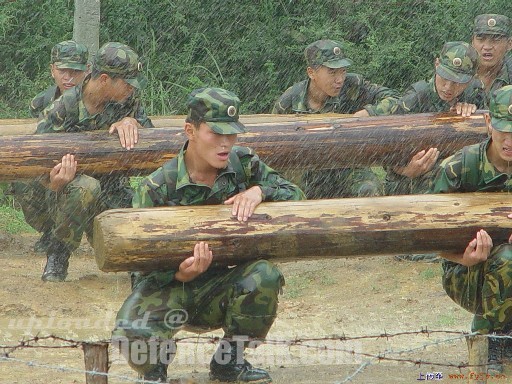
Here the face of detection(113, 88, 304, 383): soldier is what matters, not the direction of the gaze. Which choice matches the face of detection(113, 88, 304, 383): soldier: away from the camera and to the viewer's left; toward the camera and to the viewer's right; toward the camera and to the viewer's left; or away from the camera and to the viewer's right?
toward the camera and to the viewer's right

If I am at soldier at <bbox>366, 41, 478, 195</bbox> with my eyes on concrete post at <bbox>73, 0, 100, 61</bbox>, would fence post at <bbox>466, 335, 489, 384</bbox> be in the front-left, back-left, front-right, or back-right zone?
back-left

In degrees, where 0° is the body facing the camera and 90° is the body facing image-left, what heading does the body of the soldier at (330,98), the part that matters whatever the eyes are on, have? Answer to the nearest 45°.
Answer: approximately 315°

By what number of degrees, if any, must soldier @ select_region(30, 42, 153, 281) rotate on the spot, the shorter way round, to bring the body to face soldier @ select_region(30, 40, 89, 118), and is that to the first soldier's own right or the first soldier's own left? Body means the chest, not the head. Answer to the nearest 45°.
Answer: approximately 135° to the first soldier's own left

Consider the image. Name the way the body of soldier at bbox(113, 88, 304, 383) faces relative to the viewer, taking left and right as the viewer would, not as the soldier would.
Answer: facing the viewer and to the right of the viewer

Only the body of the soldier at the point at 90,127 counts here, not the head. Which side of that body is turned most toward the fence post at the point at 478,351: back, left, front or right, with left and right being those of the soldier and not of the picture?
front
